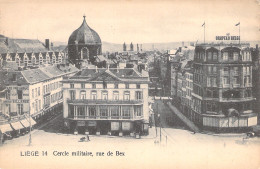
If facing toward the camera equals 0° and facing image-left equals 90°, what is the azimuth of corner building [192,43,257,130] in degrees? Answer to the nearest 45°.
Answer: approximately 0°
